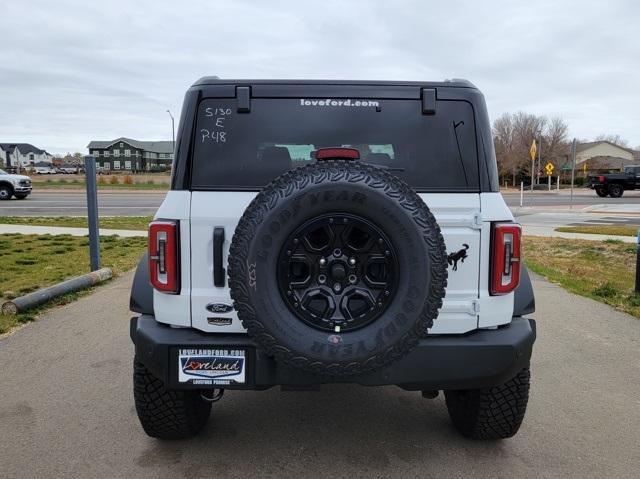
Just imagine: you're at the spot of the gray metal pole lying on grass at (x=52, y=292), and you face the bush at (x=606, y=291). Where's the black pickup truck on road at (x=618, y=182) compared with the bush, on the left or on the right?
left

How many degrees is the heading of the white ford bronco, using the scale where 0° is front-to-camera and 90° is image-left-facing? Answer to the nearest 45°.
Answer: approximately 180°

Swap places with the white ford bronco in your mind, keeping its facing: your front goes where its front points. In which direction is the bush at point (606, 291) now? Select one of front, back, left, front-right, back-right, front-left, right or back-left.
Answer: front-right

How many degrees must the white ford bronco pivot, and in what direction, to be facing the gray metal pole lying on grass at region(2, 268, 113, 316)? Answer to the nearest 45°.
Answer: approximately 45° to its left

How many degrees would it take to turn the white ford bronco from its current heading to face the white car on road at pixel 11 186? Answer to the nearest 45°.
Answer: approximately 45° to its left

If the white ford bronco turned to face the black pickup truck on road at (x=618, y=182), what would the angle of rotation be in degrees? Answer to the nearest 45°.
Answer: approximately 45° to its right
